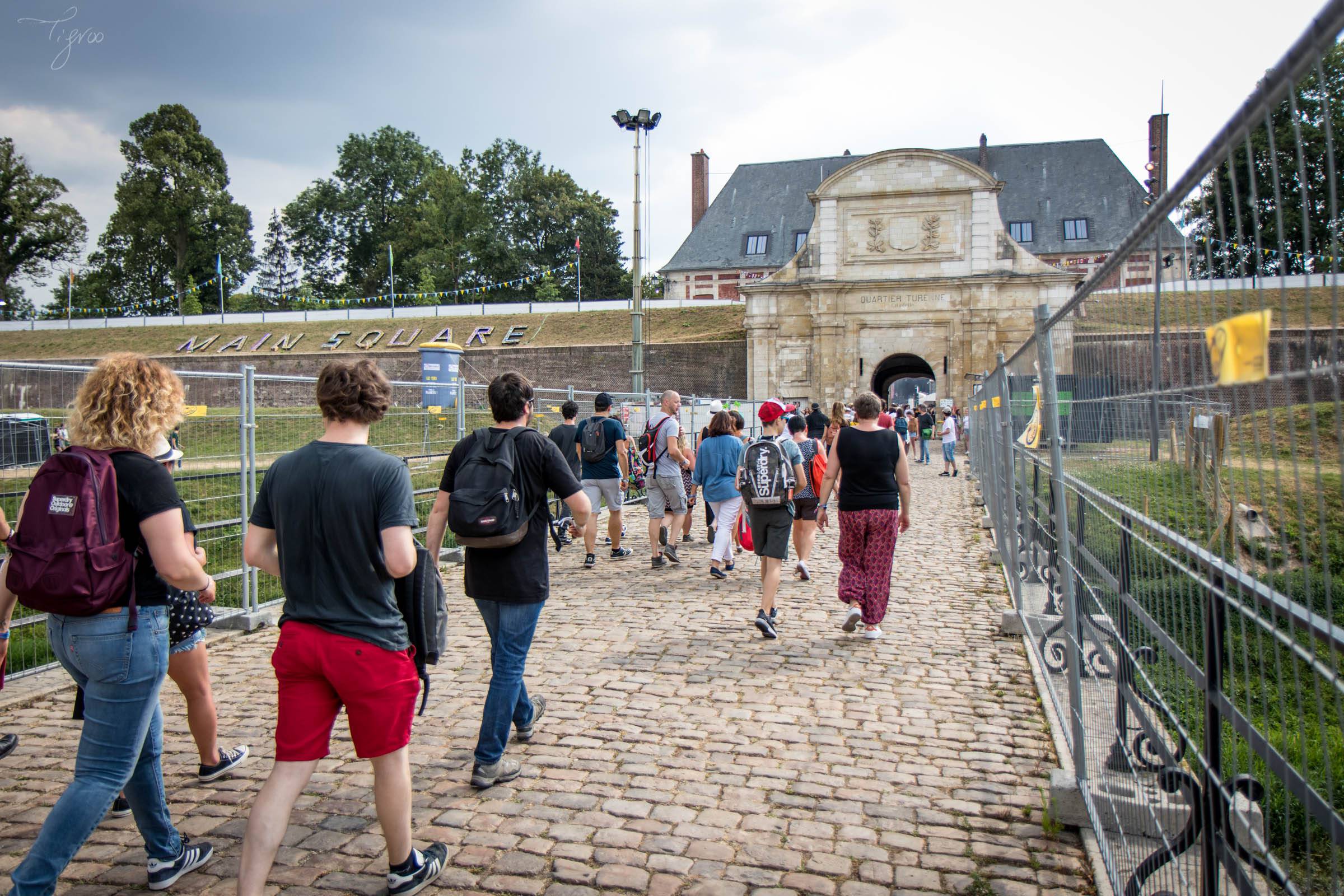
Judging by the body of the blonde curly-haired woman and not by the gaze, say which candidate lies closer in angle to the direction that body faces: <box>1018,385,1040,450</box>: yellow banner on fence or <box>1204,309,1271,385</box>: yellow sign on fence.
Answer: the yellow banner on fence

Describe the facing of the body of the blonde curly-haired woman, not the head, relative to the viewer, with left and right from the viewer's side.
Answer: facing away from the viewer and to the right of the viewer

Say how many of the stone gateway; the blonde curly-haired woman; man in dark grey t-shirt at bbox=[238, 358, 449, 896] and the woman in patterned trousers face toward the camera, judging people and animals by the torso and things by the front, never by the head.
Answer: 1

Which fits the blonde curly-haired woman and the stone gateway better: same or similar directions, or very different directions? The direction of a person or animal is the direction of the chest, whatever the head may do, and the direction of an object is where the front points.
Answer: very different directions

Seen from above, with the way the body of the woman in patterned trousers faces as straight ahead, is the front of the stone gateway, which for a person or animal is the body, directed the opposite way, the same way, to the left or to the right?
the opposite way

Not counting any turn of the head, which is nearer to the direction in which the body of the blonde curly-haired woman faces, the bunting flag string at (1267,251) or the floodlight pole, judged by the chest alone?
the floodlight pole

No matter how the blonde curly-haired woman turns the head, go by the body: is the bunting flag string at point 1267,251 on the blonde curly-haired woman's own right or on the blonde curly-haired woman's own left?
on the blonde curly-haired woman's own right

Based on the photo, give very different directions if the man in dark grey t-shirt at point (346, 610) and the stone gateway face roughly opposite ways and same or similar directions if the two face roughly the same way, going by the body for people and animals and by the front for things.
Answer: very different directions

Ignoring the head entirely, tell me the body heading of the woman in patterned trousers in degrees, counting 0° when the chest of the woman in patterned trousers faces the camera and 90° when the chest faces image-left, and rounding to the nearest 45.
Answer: approximately 180°

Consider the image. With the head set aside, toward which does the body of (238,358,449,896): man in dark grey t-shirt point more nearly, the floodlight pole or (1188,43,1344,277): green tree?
the floodlight pole

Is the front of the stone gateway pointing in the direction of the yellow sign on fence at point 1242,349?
yes

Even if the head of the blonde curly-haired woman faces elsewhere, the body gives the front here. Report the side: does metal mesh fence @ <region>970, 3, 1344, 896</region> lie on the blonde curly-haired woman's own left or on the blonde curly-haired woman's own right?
on the blonde curly-haired woman's own right

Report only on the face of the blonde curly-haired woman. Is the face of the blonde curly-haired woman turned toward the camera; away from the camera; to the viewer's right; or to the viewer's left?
away from the camera

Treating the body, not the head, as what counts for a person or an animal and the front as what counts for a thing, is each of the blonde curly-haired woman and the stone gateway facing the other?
yes

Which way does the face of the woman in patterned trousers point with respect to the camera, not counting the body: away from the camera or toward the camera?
away from the camera

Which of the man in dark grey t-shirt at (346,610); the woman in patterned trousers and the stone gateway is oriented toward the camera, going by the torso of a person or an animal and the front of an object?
the stone gateway

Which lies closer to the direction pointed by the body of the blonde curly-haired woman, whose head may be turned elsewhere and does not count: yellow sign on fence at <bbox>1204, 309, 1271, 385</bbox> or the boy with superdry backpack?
the boy with superdry backpack

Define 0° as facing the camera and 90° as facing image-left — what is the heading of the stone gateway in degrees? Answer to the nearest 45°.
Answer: approximately 0°
